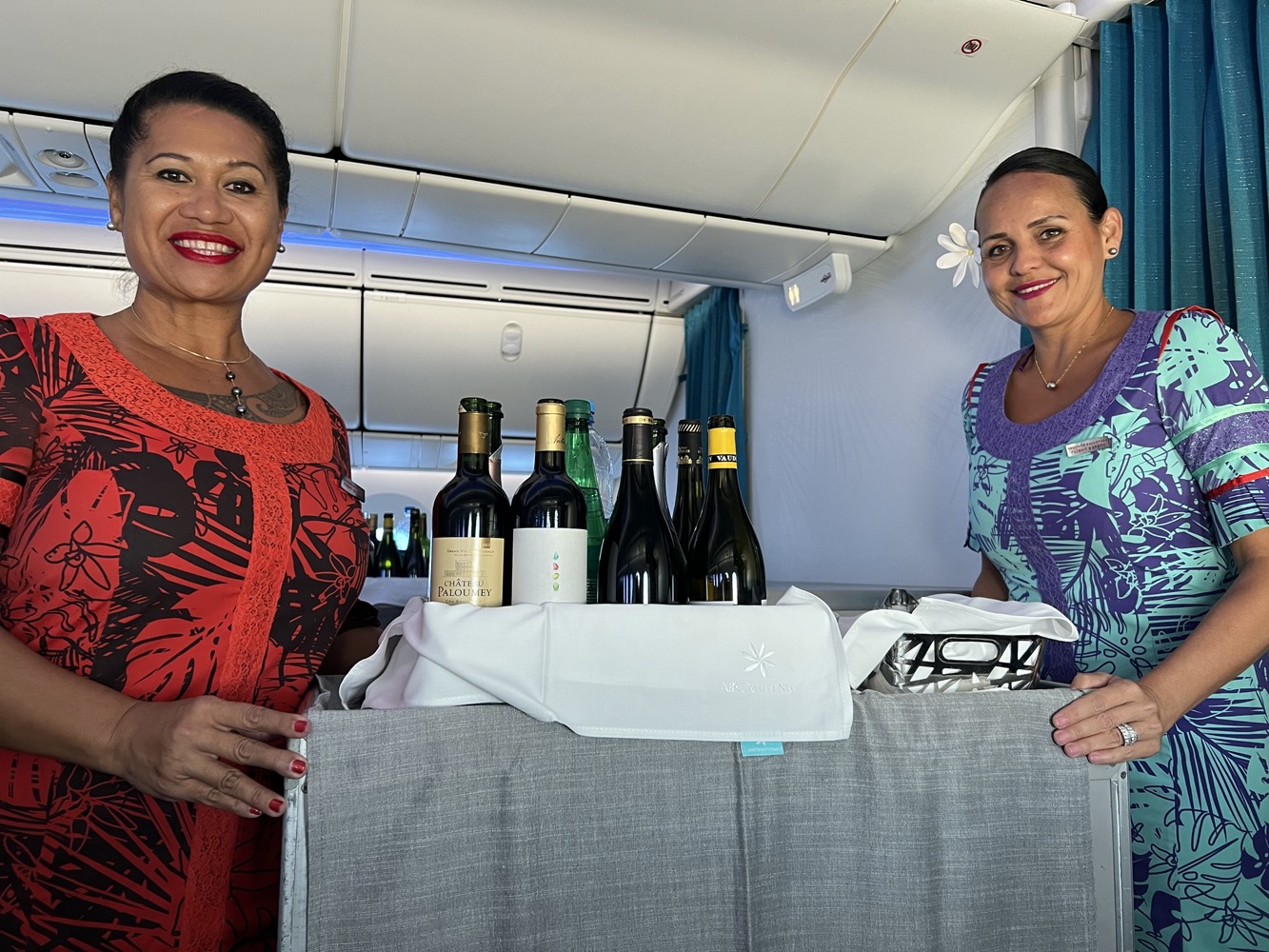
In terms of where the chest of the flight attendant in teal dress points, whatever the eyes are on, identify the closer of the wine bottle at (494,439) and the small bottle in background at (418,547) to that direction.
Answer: the wine bottle

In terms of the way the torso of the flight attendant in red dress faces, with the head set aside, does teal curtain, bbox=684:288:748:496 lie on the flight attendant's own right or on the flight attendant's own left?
on the flight attendant's own left

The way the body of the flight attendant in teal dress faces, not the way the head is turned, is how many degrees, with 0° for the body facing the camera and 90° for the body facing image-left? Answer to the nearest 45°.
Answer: approximately 45°

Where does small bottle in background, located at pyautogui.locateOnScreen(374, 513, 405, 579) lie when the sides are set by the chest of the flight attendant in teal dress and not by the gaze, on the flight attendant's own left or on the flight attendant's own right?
on the flight attendant's own right

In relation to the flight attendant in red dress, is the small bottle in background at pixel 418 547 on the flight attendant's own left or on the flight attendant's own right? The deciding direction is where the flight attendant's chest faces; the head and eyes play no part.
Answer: on the flight attendant's own left

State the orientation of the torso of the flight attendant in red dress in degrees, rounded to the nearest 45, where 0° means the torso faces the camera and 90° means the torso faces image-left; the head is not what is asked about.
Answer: approximately 315°
